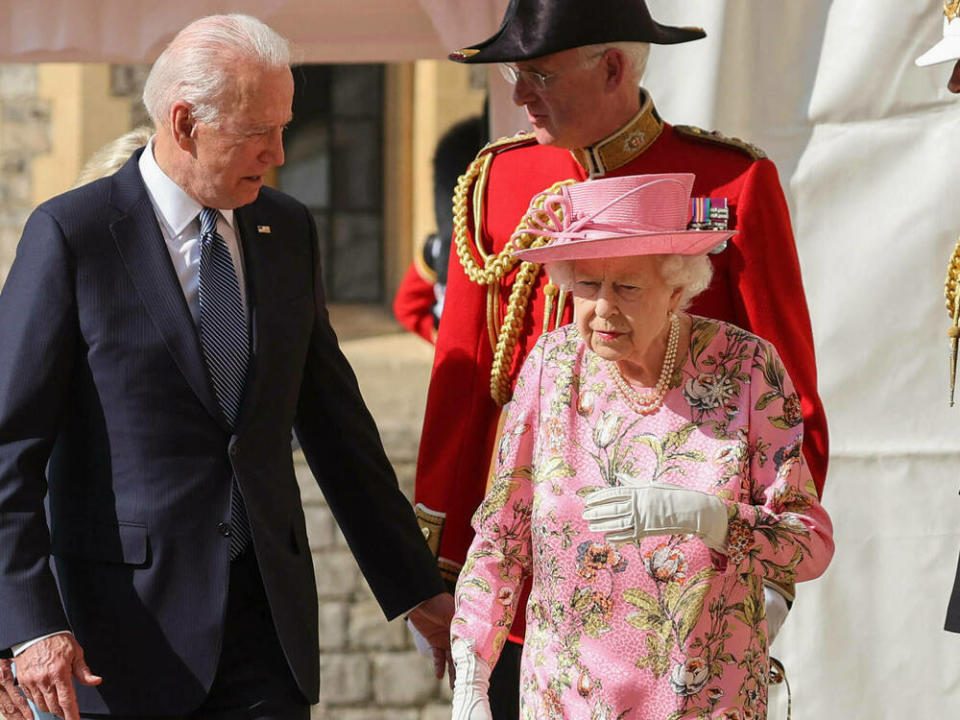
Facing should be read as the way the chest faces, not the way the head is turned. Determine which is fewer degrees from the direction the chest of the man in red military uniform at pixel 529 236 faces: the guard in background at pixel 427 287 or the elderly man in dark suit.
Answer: the elderly man in dark suit

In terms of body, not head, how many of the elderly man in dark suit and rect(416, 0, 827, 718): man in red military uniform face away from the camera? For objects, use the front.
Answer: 0

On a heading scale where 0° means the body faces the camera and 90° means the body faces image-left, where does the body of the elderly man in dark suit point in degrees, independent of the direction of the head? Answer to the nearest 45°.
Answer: approximately 315°

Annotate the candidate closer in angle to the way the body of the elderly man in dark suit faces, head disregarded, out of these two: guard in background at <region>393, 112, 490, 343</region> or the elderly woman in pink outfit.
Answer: the elderly woman in pink outfit

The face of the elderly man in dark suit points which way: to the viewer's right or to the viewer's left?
to the viewer's right

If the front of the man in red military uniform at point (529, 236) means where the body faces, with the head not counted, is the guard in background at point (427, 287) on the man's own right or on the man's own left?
on the man's own right

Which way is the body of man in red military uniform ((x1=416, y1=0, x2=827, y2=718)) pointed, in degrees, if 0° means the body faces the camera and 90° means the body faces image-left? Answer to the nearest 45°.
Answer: approximately 45°

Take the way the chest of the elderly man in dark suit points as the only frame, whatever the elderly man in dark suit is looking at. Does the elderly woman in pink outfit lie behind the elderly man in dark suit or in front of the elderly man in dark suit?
in front

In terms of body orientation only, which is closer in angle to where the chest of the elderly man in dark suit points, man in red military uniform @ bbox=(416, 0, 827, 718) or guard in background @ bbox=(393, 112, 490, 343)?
the man in red military uniform

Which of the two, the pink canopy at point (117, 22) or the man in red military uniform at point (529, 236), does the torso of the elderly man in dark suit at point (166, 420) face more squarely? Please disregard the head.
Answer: the man in red military uniform

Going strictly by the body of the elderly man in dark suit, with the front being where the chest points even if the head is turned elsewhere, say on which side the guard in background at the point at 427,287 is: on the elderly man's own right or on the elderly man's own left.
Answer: on the elderly man's own left
